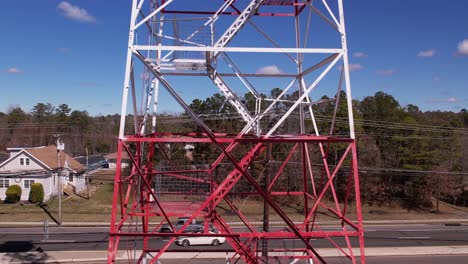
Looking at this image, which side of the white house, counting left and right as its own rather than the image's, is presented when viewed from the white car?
front

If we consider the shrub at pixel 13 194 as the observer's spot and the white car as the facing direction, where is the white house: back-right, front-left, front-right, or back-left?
back-left

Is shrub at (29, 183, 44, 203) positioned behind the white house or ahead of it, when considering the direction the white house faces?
ahead

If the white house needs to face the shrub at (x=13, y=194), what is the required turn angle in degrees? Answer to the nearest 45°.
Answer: approximately 45° to its right

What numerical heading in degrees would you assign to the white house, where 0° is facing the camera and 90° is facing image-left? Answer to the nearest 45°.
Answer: approximately 0°
